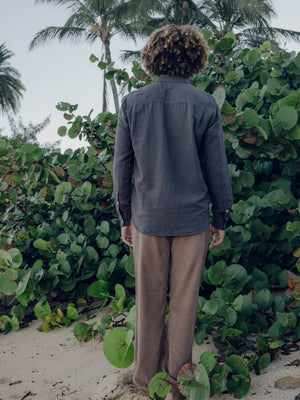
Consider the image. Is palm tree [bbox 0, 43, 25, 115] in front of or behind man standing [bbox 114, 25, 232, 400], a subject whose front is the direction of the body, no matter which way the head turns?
in front

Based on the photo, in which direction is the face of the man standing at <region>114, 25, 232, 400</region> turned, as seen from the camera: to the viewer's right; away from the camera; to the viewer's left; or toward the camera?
away from the camera

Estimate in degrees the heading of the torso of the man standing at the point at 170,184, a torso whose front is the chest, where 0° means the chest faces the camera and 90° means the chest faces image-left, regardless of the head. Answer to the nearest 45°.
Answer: approximately 180°

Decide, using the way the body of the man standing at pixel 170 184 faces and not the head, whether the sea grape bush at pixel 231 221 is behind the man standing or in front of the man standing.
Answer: in front

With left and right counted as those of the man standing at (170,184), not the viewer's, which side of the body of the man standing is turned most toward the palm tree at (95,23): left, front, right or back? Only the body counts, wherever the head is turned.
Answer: front

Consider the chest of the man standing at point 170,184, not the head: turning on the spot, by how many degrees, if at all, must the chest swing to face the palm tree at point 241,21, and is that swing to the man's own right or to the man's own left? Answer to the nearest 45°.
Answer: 0° — they already face it
